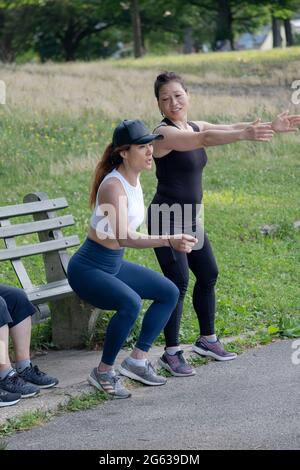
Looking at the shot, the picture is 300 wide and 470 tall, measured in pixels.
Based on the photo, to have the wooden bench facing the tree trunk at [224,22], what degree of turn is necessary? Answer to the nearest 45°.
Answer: approximately 135° to its left

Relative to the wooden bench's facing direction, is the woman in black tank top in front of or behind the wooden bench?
in front

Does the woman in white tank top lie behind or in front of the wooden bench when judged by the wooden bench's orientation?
in front

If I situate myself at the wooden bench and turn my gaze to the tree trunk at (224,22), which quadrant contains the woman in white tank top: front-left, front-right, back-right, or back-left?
back-right
